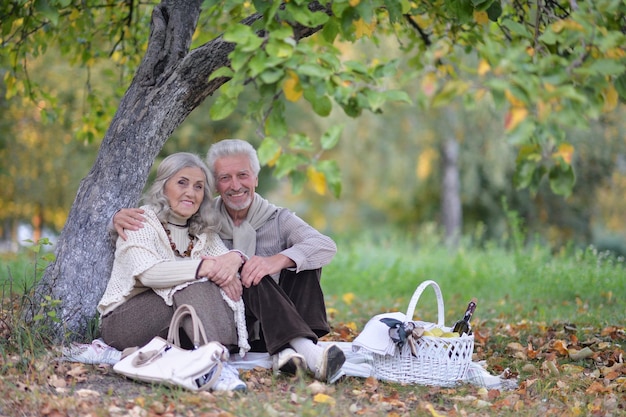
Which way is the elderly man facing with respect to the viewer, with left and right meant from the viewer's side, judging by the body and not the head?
facing the viewer

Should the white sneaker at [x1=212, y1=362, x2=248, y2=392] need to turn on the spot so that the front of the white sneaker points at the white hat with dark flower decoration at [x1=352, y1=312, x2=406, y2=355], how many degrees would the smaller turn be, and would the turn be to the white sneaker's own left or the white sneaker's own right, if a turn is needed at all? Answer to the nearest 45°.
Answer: approximately 90° to the white sneaker's own left

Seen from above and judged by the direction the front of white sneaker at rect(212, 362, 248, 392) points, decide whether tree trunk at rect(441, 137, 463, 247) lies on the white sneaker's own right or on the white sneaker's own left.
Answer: on the white sneaker's own left

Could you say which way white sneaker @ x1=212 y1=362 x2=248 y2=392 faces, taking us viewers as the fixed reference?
facing the viewer and to the right of the viewer

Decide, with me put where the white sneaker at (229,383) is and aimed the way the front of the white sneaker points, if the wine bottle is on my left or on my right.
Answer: on my left

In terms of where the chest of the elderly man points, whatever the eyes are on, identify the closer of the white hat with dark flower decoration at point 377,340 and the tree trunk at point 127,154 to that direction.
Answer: the white hat with dark flower decoration

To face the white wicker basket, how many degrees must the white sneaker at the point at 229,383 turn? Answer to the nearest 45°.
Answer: approximately 45° to its left
